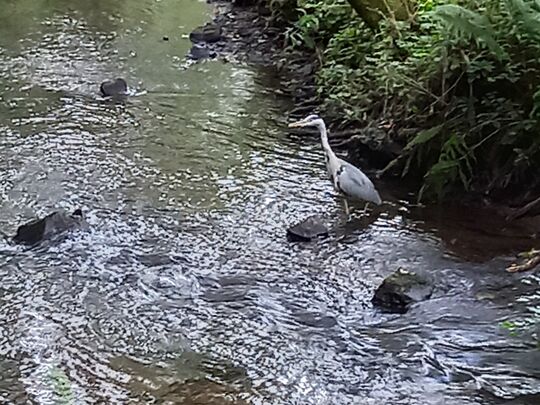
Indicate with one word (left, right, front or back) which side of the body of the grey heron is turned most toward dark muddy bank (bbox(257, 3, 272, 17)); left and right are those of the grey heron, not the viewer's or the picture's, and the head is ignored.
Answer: right

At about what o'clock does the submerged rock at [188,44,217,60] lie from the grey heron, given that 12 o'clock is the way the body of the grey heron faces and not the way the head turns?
The submerged rock is roughly at 2 o'clock from the grey heron.

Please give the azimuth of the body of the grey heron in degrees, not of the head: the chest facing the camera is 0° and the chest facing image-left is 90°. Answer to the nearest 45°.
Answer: approximately 90°

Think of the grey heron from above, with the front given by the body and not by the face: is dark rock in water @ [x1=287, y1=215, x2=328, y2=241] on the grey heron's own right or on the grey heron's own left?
on the grey heron's own left

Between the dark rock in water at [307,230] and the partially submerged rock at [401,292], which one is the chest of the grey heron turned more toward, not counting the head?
the dark rock in water

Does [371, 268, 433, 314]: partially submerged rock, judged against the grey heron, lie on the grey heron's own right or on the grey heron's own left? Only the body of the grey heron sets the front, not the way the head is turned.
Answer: on the grey heron's own left

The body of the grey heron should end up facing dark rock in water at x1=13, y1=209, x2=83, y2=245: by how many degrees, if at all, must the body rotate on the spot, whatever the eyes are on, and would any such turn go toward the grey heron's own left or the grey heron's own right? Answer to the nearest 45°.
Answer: approximately 45° to the grey heron's own left

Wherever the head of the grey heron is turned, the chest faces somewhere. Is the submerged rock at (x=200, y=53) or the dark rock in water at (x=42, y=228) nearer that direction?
the dark rock in water
